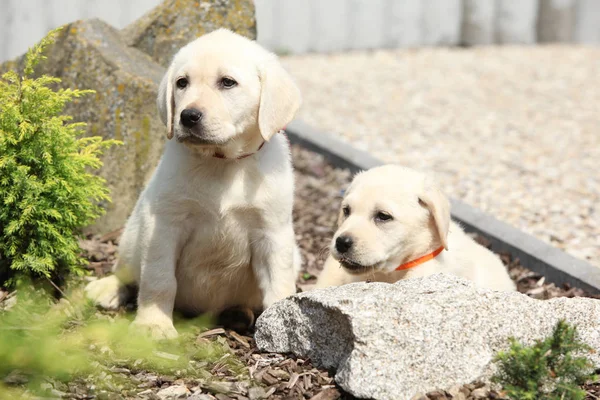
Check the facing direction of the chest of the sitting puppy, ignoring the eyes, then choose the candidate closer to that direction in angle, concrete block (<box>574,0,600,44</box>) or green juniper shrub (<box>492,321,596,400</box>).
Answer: the green juniper shrub

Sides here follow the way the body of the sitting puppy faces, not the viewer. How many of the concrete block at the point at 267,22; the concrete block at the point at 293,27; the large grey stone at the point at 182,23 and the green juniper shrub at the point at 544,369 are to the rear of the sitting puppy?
3

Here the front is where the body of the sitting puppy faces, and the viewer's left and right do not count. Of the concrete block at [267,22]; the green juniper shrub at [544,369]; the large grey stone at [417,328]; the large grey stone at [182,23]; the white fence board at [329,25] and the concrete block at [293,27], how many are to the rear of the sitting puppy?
4

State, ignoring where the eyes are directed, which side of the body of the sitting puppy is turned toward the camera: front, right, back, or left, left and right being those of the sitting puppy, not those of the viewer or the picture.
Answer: front

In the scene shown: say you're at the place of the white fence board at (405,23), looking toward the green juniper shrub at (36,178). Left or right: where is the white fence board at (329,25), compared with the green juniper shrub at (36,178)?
right

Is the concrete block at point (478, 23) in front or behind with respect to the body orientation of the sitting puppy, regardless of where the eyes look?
behind

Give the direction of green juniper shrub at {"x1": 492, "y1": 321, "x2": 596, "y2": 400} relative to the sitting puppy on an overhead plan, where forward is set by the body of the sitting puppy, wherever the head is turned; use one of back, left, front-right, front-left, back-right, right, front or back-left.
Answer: front-left

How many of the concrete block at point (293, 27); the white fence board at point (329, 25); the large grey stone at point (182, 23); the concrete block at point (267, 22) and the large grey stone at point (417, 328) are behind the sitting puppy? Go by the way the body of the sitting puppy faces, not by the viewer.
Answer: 4

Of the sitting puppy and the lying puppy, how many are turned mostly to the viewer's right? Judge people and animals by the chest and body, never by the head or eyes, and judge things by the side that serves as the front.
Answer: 0

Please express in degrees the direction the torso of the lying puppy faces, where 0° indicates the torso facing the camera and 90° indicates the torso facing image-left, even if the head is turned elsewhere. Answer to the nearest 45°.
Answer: approximately 45°

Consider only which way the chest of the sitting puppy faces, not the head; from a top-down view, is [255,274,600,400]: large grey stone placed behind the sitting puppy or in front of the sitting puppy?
in front

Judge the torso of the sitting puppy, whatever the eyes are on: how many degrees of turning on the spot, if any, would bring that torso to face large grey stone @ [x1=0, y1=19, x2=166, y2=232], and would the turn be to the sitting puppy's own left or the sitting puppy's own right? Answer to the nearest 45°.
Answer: approximately 180°

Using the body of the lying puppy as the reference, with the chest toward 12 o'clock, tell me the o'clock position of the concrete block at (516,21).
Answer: The concrete block is roughly at 5 o'clock from the lying puppy.

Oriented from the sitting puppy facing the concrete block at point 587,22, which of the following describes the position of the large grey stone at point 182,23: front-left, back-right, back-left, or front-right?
front-left

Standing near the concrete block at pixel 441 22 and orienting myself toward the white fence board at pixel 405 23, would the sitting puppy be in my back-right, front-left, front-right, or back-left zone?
front-left

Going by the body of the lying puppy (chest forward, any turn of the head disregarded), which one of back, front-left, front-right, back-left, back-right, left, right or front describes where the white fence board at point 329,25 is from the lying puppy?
back-right

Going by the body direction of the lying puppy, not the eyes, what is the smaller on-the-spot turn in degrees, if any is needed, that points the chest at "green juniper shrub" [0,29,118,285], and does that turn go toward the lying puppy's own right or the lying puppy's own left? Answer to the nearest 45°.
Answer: approximately 45° to the lying puppy's own right
